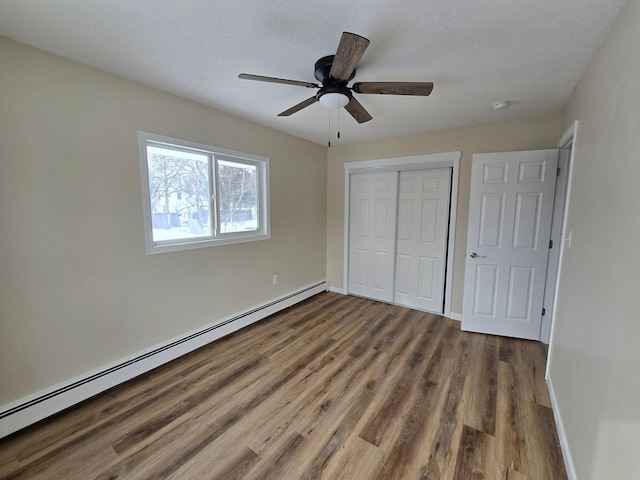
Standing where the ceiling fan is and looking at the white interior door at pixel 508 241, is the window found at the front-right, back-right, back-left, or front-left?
back-left

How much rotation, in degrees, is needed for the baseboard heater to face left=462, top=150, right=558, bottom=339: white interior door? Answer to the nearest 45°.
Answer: approximately 45° to its left
